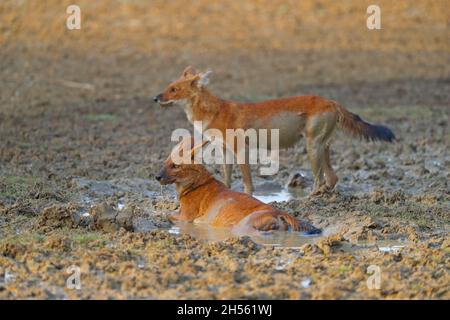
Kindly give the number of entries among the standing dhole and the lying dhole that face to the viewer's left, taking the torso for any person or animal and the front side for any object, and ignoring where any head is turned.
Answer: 2

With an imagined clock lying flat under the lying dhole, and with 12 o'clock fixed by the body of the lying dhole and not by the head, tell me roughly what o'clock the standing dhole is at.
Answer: The standing dhole is roughly at 4 o'clock from the lying dhole.

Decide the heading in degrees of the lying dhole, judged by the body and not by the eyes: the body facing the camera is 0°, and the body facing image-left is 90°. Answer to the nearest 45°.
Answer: approximately 90°

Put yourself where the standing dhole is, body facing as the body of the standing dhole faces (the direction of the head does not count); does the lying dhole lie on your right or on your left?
on your left

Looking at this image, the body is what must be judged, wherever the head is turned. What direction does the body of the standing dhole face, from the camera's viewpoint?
to the viewer's left
